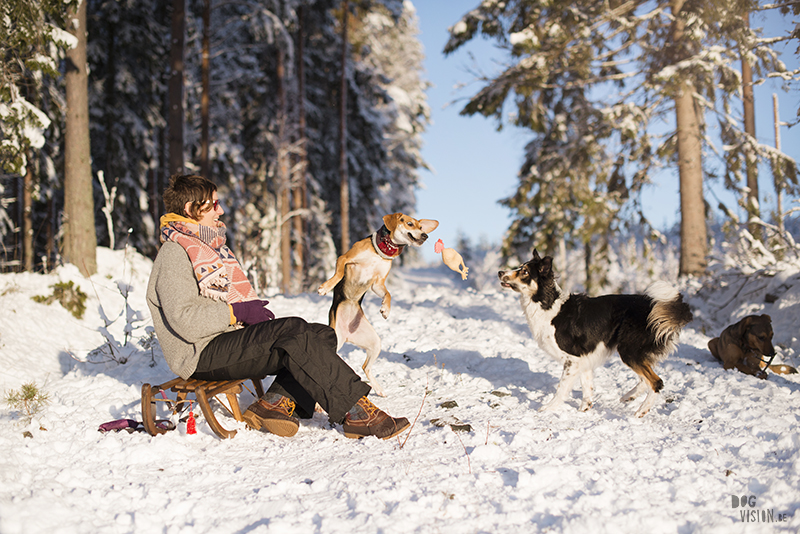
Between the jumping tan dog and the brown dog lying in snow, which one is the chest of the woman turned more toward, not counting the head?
the brown dog lying in snow

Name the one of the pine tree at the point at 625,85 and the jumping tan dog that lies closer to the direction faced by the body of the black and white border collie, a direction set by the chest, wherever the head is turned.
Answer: the jumping tan dog

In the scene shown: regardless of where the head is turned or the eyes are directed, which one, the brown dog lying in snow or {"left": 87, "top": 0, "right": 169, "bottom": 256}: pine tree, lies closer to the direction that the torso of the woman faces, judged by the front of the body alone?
the brown dog lying in snow

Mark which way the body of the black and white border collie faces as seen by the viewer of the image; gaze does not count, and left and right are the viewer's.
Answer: facing to the left of the viewer

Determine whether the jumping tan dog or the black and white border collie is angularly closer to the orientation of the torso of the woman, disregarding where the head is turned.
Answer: the black and white border collie

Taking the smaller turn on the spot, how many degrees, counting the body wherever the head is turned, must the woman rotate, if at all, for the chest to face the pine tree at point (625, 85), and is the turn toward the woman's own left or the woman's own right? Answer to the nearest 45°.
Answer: approximately 45° to the woman's own left

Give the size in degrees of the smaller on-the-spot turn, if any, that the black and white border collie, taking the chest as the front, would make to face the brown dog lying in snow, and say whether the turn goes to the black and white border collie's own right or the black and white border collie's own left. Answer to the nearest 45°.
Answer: approximately 135° to the black and white border collie's own right

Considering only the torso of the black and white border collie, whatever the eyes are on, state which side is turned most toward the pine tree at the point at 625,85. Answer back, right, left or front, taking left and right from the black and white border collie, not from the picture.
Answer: right

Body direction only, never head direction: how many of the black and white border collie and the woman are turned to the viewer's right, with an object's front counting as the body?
1

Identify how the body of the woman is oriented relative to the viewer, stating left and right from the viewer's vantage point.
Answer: facing to the right of the viewer

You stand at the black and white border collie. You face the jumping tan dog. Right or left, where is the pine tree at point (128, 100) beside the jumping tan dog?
right

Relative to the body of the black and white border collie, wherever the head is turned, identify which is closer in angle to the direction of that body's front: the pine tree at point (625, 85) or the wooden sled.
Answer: the wooden sled

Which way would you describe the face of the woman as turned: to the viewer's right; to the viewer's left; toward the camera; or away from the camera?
to the viewer's right
